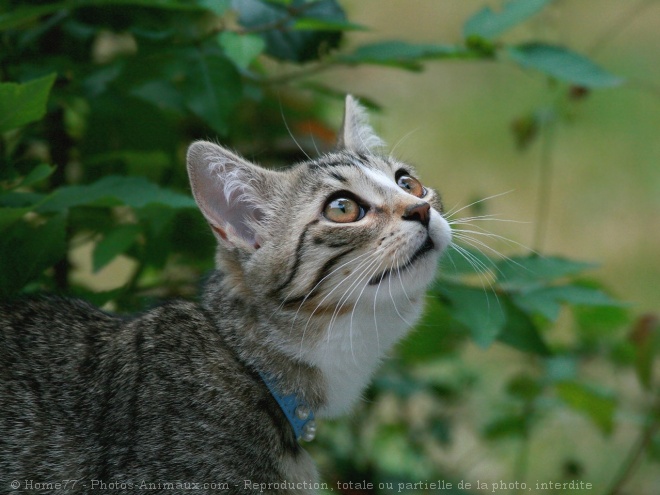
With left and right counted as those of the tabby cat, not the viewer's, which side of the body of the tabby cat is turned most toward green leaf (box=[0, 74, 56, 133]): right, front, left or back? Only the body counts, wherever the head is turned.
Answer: left

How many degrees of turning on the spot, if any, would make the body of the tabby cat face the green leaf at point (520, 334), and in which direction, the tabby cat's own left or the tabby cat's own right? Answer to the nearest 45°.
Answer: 0° — it already faces it

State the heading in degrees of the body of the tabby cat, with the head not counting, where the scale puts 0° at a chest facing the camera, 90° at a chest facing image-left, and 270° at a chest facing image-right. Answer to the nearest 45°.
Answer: approximately 270°
